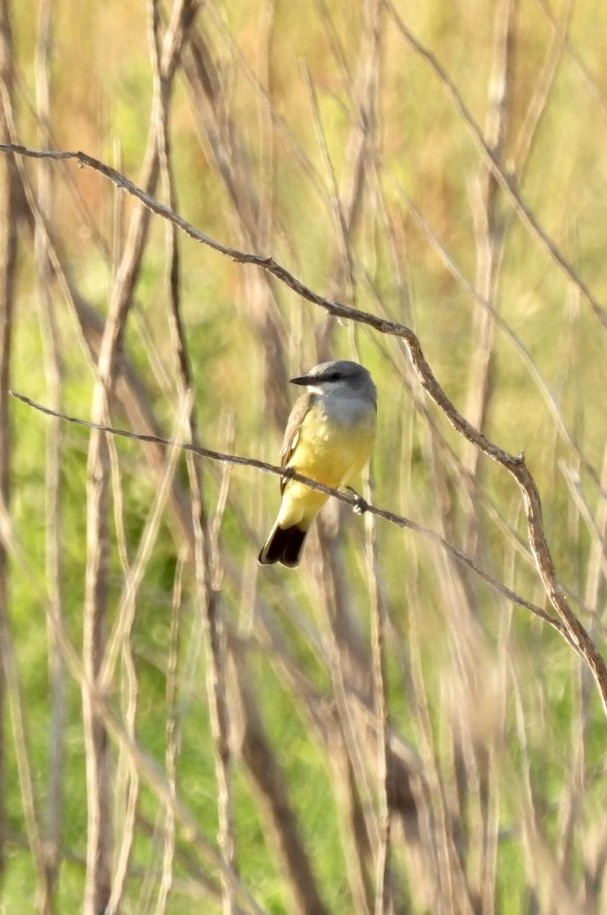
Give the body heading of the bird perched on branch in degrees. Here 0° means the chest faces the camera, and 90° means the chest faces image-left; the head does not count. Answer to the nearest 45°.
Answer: approximately 315°
